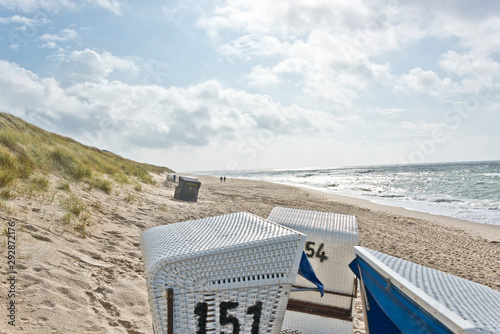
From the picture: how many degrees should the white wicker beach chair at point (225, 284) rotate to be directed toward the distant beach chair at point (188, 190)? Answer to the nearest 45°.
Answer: approximately 45° to its left

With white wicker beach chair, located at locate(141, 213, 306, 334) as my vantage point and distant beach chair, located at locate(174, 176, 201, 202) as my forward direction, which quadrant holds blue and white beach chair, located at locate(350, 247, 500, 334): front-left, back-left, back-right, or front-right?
back-right

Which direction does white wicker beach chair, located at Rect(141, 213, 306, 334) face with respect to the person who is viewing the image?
facing away from the viewer and to the right of the viewer
